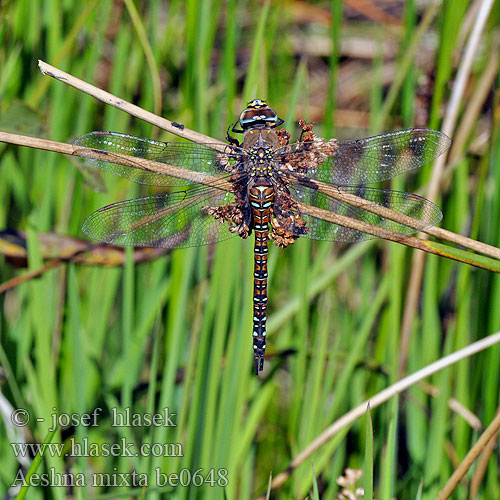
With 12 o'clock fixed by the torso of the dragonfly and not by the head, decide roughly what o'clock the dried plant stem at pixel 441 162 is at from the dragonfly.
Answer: The dried plant stem is roughly at 2 o'clock from the dragonfly.

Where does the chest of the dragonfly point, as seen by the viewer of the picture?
away from the camera

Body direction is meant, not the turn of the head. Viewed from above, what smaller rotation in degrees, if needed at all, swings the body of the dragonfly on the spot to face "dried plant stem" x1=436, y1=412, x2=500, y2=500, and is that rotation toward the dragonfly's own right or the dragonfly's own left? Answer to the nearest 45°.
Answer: approximately 135° to the dragonfly's own right
